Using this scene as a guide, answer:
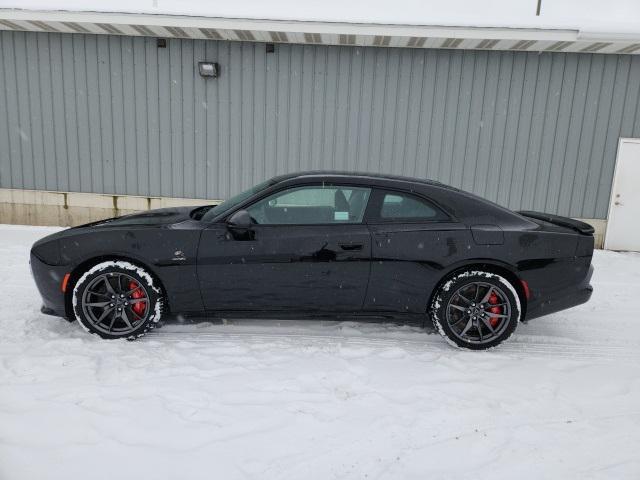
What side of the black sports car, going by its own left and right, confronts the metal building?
right

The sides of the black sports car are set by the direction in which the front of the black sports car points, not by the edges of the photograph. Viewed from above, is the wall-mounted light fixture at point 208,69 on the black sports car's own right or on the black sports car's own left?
on the black sports car's own right

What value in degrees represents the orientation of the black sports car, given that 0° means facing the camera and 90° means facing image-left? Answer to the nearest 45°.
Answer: approximately 90°
